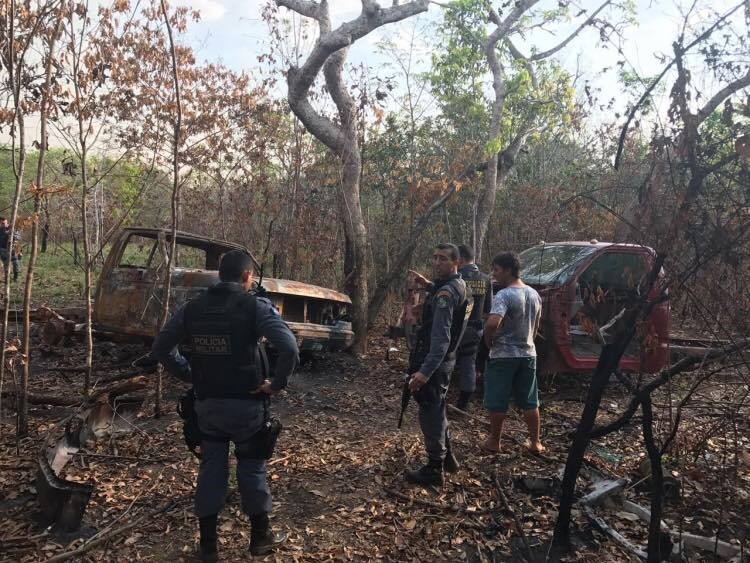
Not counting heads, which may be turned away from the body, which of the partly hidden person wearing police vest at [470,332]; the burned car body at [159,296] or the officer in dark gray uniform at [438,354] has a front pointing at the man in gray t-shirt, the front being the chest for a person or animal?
the burned car body

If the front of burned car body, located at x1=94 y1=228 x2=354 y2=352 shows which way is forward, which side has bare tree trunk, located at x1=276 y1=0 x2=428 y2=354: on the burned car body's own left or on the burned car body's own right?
on the burned car body's own left

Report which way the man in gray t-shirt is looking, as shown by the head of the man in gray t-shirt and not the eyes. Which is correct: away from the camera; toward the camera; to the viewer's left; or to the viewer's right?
to the viewer's left

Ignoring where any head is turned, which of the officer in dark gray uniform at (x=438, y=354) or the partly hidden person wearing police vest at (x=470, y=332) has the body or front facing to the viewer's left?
the officer in dark gray uniform

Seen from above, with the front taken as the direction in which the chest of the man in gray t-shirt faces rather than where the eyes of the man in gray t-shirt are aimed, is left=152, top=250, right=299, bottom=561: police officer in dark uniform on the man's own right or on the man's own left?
on the man's own left

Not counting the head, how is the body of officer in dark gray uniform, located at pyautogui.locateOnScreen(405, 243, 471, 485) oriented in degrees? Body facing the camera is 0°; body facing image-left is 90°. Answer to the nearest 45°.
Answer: approximately 90°

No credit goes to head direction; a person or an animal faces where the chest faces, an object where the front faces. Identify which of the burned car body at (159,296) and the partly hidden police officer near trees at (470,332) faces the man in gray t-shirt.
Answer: the burned car body

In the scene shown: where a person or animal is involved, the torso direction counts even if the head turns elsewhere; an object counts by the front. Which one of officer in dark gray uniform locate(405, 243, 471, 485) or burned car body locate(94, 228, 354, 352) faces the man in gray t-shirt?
the burned car body
